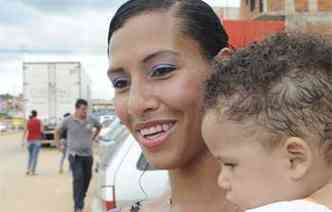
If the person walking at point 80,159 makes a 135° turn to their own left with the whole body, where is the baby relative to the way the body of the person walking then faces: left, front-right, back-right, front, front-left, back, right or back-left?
back-right

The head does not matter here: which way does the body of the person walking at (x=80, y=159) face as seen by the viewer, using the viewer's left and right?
facing the viewer

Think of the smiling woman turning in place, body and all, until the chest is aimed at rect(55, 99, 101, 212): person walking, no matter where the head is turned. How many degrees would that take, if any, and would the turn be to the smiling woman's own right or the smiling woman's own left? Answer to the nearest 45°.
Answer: approximately 135° to the smiling woman's own right

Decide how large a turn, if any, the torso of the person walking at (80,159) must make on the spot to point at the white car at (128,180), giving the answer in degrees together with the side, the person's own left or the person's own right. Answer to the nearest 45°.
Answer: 0° — they already face it

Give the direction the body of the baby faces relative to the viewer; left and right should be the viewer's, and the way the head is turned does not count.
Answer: facing to the left of the viewer

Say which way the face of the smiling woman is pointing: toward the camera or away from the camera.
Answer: toward the camera

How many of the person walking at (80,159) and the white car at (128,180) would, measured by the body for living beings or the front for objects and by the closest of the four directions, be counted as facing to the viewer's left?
0

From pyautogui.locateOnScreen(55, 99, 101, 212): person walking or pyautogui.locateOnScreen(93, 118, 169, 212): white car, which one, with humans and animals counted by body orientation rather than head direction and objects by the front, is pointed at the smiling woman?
the person walking

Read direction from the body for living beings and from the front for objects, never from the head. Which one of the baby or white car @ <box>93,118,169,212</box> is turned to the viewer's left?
the baby

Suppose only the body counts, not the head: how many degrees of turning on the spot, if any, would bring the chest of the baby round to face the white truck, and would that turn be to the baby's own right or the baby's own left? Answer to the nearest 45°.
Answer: approximately 90° to the baby's own right

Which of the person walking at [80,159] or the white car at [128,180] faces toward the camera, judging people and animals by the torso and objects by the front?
the person walking
